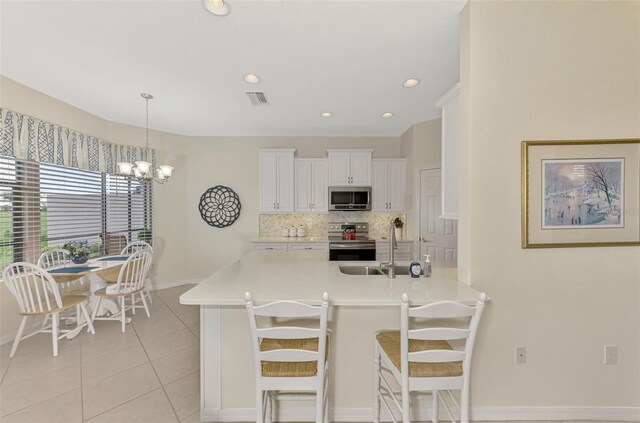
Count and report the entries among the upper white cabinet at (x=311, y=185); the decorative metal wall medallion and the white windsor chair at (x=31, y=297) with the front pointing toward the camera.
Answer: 2

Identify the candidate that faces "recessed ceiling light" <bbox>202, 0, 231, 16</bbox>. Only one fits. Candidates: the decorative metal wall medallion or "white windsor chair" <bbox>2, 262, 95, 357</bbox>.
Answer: the decorative metal wall medallion

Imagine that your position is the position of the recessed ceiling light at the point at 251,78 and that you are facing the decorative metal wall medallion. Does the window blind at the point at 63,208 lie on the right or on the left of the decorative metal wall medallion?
left

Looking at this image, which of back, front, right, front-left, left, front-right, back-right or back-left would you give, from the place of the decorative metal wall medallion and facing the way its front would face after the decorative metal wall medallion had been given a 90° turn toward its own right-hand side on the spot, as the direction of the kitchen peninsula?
left

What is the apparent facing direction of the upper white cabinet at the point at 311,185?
toward the camera

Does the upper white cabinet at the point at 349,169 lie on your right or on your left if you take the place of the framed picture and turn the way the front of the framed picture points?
on your right

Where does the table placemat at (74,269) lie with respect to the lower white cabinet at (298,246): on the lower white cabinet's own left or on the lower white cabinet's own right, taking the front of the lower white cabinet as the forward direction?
on the lower white cabinet's own right

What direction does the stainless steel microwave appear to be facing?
toward the camera

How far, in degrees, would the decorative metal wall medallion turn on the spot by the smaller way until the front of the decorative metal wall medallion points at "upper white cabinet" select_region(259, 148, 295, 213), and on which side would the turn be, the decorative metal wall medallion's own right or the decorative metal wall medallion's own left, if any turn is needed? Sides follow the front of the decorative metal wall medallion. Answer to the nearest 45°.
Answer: approximately 45° to the decorative metal wall medallion's own left

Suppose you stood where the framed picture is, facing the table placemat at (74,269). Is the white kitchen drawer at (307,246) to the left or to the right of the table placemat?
right

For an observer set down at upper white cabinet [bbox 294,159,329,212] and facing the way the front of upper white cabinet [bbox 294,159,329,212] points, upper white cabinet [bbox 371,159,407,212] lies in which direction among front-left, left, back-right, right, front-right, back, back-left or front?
left

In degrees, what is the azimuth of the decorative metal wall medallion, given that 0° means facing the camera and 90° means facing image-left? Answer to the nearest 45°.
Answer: approximately 0°

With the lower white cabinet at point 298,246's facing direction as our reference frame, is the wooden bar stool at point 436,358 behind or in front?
in front
